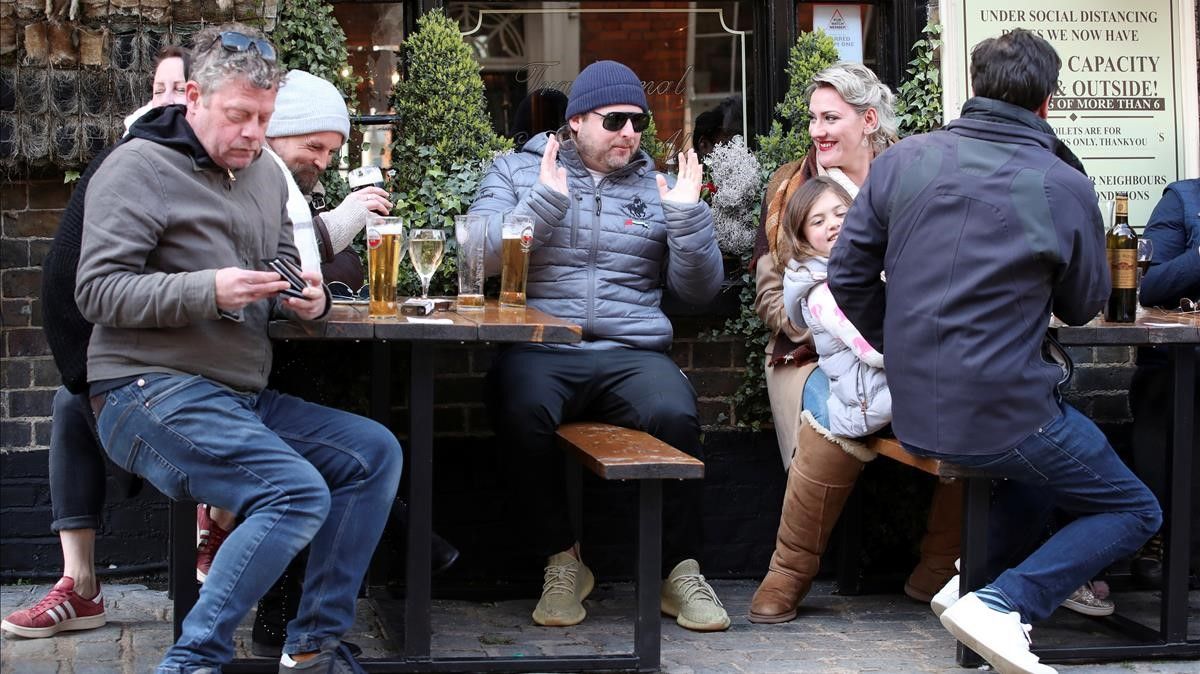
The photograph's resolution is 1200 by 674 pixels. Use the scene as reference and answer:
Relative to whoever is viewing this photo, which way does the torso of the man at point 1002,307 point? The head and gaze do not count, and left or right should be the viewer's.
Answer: facing away from the viewer and to the right of the viewer

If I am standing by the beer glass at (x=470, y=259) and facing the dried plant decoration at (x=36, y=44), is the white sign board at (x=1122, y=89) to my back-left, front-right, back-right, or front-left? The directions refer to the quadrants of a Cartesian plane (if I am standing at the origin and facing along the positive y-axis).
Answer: back-right

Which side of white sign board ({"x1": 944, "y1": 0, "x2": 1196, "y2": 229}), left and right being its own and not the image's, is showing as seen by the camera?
front

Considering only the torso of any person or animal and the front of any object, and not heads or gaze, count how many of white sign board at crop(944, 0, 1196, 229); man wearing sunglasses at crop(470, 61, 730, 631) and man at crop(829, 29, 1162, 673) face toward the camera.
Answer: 2

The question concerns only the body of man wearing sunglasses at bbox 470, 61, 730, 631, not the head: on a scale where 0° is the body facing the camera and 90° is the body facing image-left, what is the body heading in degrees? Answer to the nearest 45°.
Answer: approximately 0°

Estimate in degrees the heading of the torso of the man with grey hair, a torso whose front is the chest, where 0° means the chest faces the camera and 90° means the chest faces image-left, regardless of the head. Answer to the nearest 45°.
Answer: approximately 315°

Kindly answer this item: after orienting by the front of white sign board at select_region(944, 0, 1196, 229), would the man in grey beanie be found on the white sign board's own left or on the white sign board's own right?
on the white sign board's own right

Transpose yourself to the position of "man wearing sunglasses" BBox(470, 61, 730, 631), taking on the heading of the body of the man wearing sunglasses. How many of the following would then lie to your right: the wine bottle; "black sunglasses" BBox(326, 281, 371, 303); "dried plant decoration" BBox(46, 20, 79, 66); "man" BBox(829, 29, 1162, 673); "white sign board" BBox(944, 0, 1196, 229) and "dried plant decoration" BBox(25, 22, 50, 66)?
3

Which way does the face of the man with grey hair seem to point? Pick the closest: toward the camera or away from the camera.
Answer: toward the camera

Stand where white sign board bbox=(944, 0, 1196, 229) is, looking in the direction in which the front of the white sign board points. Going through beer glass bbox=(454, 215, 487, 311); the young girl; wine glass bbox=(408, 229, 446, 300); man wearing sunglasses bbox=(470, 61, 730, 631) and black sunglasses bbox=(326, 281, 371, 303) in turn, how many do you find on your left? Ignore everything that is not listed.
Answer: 0

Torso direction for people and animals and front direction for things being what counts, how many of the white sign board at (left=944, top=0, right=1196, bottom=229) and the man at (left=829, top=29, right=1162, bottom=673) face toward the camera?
1

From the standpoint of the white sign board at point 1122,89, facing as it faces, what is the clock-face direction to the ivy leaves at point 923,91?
The ivy leaves is roughly at 2 o'clock from the white sign board.

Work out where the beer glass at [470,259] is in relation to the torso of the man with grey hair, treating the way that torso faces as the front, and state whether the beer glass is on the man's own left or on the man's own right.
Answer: on the man's own left
